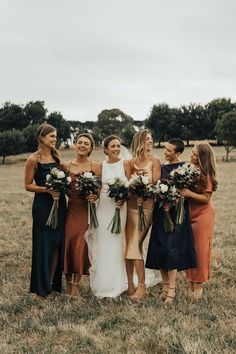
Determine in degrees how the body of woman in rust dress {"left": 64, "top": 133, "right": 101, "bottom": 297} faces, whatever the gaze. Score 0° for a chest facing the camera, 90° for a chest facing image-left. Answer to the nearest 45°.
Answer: approximately 0°

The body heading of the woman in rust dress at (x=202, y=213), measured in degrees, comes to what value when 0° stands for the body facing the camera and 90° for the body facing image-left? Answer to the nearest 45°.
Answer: approximately 90°

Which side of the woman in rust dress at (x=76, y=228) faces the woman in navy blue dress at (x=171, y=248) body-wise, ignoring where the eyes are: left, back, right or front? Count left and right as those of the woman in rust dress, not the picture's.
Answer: left

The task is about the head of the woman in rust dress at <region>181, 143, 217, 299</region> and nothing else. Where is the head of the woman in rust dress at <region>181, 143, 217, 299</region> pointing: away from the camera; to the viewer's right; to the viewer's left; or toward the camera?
to the viewer's left

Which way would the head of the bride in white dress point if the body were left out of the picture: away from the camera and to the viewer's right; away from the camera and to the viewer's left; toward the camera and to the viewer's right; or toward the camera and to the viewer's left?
toward the camera and to the viewer's right

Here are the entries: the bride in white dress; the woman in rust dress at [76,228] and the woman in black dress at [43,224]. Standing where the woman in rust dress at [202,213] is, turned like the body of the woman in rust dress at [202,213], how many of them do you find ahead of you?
3

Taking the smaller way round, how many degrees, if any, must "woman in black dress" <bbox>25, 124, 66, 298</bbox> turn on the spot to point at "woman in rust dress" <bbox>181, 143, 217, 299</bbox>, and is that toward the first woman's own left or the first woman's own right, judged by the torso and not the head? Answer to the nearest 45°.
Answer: approximately 45° to the first woman's own left
